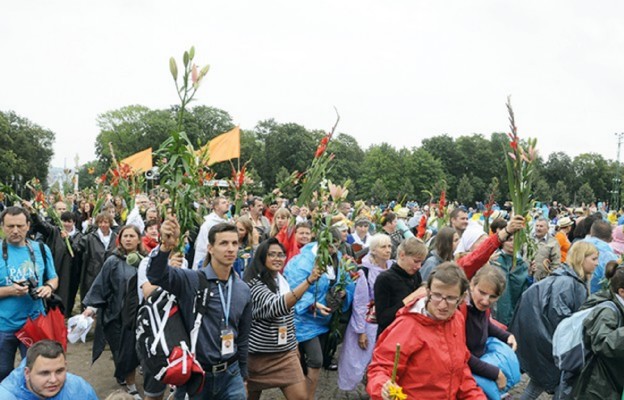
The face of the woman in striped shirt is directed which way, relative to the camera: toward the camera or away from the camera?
toward the camera

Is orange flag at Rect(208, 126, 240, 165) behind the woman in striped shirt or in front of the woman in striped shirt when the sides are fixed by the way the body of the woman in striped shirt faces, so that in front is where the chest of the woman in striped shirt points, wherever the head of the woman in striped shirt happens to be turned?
behind

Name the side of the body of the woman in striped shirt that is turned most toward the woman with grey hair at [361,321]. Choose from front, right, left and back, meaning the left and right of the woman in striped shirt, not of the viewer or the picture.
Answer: left

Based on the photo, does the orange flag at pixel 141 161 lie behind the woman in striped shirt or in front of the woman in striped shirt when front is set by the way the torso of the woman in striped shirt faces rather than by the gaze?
behind

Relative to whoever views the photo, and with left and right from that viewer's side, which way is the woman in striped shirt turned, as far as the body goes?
facing the viewer and to the right of the viewer
